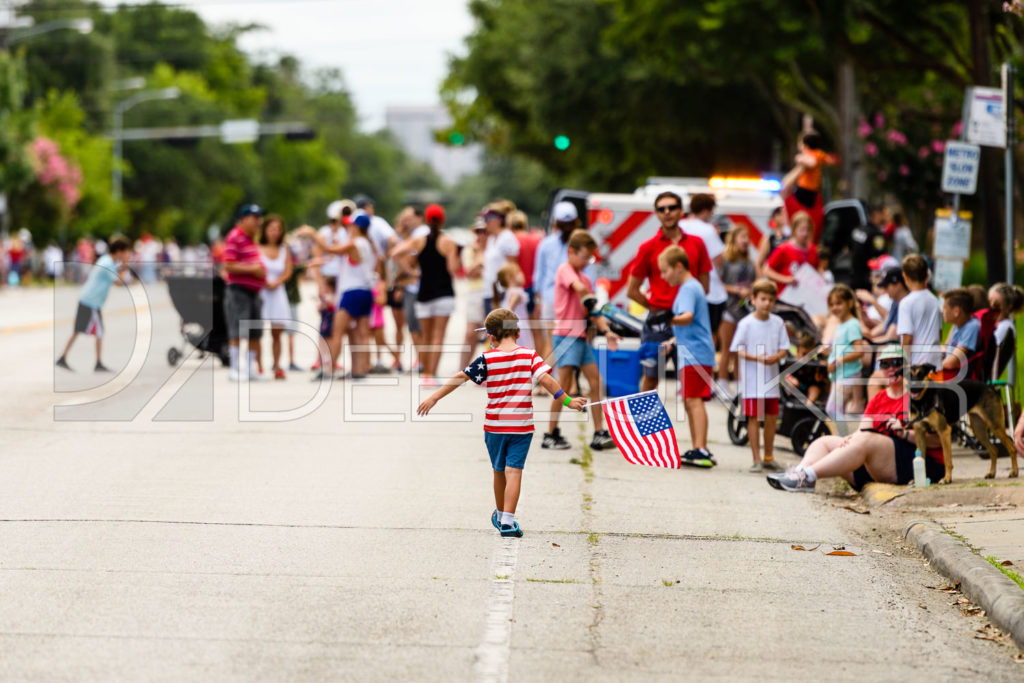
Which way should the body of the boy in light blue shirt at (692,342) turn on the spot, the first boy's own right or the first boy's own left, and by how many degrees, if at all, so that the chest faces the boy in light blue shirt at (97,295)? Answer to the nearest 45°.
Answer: approximately 45° to the first boy's own right

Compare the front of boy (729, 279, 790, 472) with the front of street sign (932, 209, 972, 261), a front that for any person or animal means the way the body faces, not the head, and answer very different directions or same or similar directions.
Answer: same or similar directions

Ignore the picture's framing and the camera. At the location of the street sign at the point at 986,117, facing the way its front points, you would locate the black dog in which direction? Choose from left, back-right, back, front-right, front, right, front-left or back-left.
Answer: front

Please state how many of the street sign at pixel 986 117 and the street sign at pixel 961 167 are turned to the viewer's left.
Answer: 0

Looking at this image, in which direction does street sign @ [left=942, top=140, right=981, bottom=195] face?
toward the camera

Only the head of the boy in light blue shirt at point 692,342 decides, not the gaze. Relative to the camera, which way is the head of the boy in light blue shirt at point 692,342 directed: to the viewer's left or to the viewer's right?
to the viewer's left

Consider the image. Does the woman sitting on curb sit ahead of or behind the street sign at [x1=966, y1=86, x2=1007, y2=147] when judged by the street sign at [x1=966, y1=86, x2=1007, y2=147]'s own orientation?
ahead

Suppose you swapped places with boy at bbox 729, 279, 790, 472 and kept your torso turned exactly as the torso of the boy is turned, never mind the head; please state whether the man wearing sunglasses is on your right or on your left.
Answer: on your right

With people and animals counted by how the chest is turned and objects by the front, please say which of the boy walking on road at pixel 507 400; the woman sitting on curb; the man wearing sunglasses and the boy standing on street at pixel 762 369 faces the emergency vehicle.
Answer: the boy walking on road at pixel 507 400

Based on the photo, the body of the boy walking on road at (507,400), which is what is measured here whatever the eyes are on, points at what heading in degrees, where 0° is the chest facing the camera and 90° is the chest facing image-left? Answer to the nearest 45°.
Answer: approximately 180°

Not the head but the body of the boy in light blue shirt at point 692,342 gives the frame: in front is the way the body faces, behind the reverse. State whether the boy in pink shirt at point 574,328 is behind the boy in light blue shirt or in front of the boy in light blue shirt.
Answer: in front

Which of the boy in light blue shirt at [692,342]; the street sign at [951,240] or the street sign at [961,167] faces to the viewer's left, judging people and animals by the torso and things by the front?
the boy in light blue shirt
